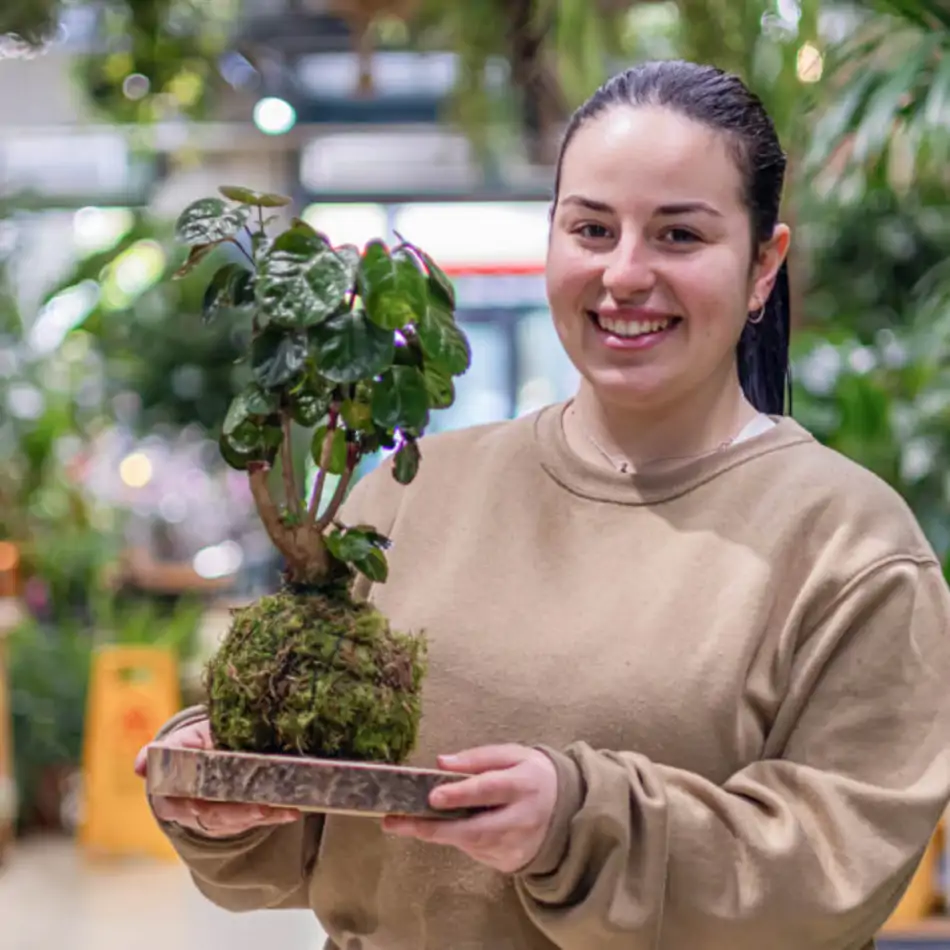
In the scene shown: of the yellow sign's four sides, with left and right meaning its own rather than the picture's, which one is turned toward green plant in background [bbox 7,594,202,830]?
back

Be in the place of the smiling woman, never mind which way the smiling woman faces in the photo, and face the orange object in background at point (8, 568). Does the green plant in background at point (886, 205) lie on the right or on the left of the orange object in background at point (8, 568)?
right

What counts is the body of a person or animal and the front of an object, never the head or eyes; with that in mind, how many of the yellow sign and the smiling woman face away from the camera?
0

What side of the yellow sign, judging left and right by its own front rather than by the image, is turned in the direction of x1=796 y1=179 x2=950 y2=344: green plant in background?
left

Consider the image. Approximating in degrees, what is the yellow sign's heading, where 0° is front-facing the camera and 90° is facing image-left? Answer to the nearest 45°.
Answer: approximately 0°

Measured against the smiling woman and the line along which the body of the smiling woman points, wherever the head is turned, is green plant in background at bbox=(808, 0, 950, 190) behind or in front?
behind

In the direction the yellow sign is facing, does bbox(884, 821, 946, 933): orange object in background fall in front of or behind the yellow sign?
in front

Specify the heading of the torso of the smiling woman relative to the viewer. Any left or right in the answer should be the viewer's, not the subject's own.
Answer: facing the viewer and to the left of the viewer
